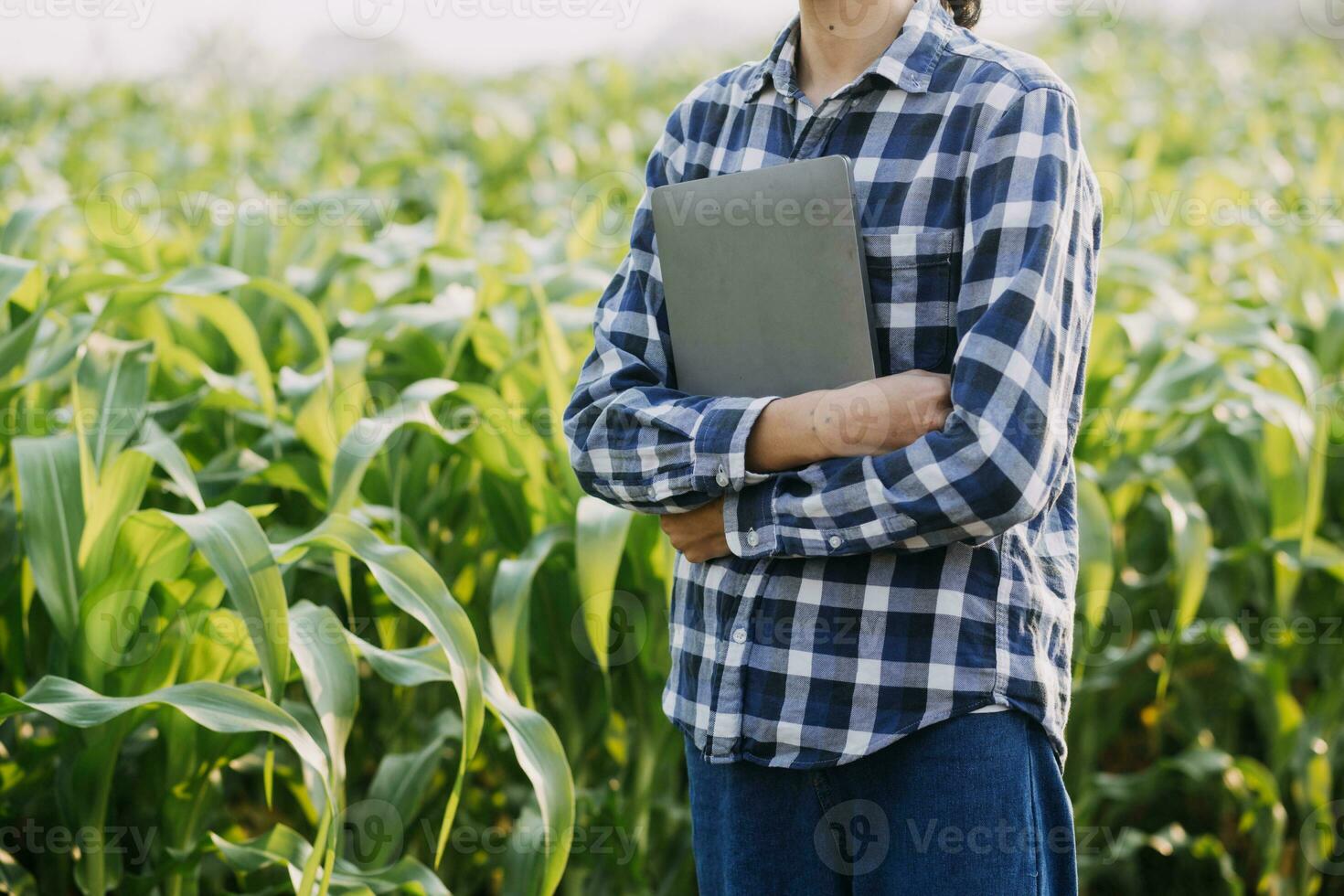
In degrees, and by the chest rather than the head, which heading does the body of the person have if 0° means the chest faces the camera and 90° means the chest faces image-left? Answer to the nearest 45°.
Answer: approximately 45°
